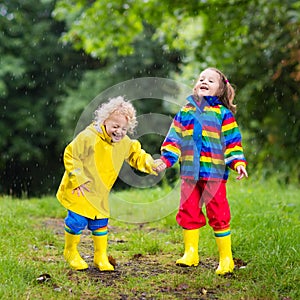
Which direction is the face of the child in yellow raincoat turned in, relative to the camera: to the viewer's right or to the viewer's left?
to the viewer's right

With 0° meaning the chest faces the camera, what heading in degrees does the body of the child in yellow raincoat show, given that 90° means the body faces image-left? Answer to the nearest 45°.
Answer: approximately 315°

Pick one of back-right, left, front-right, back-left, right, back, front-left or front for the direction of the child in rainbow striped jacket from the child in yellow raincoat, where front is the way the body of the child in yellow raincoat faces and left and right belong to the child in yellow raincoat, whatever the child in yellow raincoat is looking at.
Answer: front-left

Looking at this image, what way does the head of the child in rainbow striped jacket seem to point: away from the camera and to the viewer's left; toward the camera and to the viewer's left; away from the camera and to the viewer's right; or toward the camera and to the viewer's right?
toward the camera and to the viewer's left
